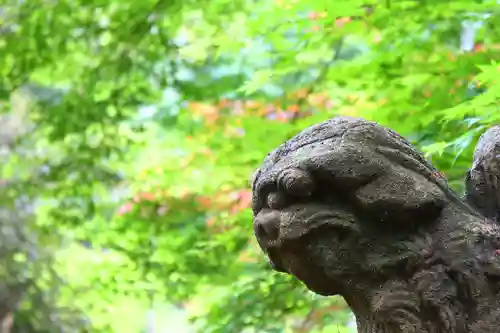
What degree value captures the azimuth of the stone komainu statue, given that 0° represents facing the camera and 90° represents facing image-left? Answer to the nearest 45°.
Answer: approximately 90°
